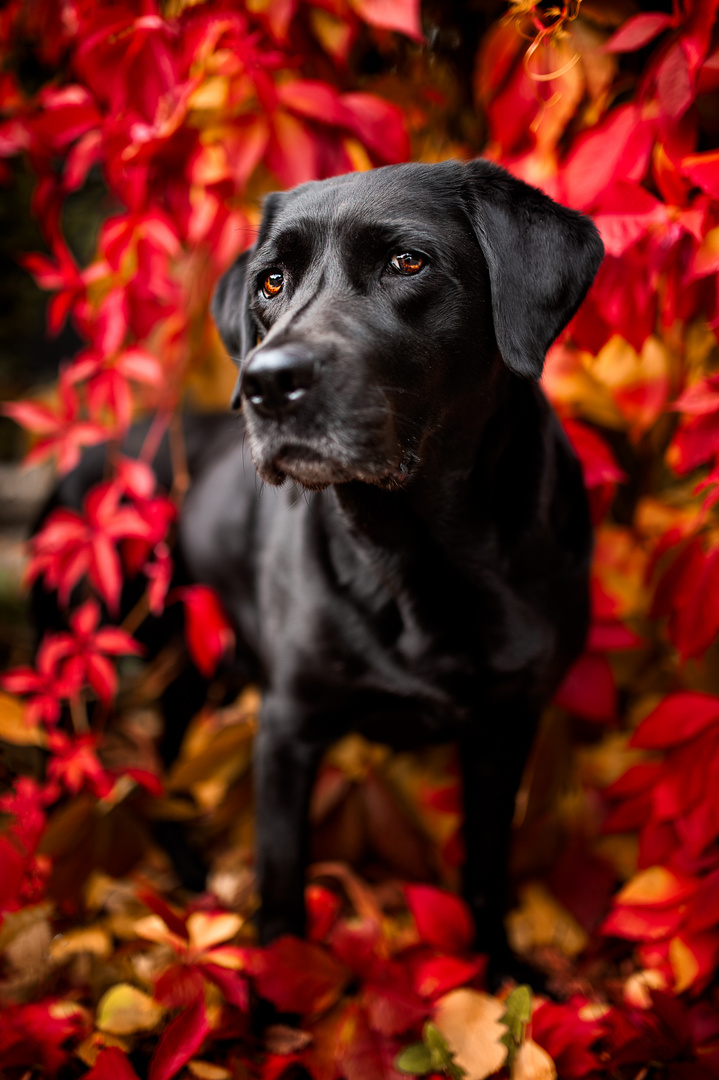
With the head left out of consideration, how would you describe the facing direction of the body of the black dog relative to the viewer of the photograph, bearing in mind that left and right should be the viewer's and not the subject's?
facing the viewer and to the right of the viewer
